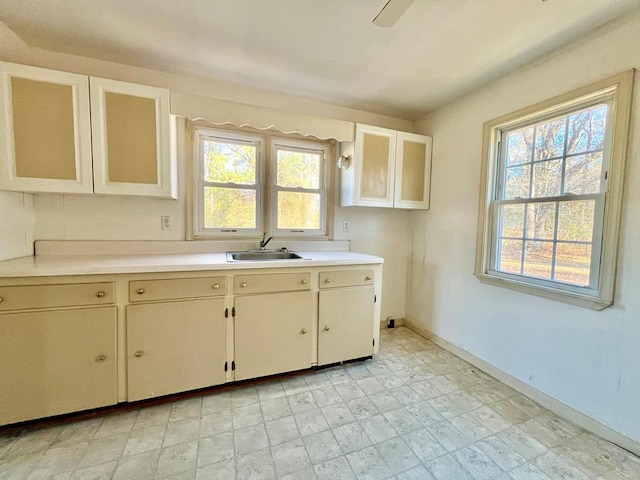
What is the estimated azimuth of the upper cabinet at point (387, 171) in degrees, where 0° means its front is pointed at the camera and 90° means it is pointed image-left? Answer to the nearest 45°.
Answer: approximately 315°

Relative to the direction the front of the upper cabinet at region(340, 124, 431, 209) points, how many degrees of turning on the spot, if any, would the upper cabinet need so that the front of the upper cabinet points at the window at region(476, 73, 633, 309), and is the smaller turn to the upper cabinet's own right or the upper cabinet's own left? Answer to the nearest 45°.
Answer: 0° — it already faces it

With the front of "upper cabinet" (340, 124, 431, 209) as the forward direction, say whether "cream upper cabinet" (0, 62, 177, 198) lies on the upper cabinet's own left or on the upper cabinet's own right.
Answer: on the upper cabinet's own right

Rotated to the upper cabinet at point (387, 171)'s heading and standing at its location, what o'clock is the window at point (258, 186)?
The window is roughly at 4 o'clock from the upper cabinet.

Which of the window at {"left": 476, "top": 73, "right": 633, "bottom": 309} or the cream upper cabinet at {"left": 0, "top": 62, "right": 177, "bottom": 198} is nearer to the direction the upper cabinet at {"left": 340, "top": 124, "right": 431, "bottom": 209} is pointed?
the window

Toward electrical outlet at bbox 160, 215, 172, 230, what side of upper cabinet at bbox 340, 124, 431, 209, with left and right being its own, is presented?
right
